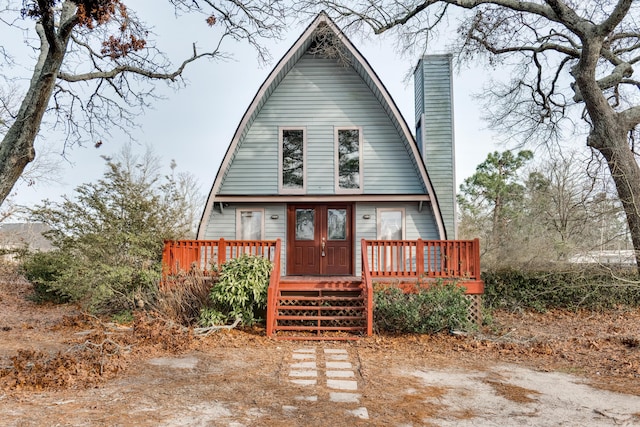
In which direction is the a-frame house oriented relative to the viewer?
toward the camera

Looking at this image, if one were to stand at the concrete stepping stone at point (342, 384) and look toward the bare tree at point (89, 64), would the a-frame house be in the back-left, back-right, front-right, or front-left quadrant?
front-right

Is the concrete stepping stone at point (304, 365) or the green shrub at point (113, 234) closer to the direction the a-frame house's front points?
the concrete stepping stone

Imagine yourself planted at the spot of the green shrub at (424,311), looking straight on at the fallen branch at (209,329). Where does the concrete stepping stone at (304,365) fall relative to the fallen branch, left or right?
left

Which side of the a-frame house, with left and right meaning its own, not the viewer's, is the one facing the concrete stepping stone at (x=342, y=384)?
front

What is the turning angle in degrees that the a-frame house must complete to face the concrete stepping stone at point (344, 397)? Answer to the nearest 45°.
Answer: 0° — it already faces it

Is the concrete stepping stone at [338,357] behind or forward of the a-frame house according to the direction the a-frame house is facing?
forward

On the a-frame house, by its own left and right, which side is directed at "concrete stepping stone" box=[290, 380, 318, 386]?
front

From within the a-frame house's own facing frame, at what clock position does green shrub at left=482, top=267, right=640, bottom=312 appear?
The green shrub is roughly at 9 o'clock from the a-frame house.

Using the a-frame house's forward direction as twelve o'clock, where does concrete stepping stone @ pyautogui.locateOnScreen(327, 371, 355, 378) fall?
The concrete stepping stone is roughly at 12 o'clock from the a-frame house.

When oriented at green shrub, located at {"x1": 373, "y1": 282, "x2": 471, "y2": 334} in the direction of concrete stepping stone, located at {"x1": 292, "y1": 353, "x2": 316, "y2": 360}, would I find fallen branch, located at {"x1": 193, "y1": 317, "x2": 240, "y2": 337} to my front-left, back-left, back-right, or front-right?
front-right

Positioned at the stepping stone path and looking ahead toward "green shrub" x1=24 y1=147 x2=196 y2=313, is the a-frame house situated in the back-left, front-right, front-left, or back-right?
front-right
